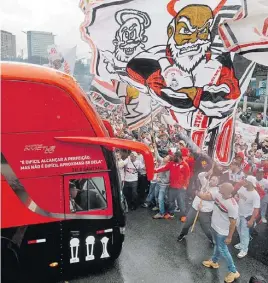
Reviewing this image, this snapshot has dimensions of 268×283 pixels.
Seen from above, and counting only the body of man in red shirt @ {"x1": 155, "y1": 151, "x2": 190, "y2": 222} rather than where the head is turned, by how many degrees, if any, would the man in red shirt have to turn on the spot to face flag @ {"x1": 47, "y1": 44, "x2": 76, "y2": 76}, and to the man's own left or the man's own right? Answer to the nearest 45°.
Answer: approximately 90° to the man's own right

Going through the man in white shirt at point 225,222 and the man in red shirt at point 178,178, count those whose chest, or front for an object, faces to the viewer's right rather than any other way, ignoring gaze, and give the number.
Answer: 0

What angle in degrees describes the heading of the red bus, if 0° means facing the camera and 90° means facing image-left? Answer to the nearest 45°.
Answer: approximately 225°

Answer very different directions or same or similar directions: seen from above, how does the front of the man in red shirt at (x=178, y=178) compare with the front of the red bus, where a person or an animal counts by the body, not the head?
very different directions

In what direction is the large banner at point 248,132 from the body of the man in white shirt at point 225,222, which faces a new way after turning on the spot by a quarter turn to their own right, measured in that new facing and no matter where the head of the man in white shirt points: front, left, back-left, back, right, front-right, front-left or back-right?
front-right

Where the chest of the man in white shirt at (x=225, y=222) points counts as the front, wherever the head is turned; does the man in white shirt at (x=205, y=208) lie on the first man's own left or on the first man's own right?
on the first man's own right

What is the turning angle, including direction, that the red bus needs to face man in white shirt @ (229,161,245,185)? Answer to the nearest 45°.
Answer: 0° — it already faces them
